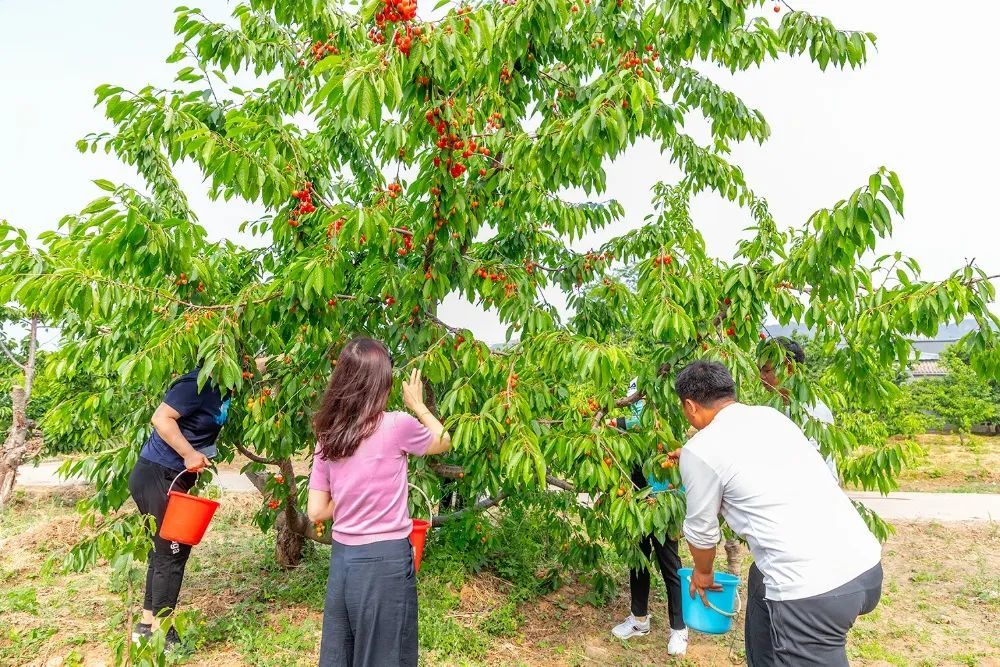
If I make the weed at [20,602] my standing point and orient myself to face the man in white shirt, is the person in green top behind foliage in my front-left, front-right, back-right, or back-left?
front-left

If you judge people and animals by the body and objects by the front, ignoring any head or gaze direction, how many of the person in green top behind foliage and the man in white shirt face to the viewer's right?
0

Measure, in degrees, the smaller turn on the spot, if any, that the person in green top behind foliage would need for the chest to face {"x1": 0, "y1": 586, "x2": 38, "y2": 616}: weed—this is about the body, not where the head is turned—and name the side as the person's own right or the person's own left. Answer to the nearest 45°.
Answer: approximately 45° to the person's own right

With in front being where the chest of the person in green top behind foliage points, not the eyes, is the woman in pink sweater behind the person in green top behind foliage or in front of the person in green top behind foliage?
in front

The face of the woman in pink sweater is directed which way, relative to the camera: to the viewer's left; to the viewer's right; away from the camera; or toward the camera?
away from the camera

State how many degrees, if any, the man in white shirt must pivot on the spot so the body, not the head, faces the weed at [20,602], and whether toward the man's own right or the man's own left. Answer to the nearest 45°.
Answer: approximately 45° to the man's own left

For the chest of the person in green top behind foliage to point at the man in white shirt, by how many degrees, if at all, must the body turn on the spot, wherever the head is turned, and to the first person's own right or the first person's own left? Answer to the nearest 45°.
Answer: approximately 45° to the first person's own left

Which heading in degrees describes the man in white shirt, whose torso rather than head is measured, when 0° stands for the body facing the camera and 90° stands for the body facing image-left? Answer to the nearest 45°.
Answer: approximately 135°

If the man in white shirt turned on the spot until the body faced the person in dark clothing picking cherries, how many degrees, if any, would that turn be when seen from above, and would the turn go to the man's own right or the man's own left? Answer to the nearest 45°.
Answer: approximately 45° to the man's own left
